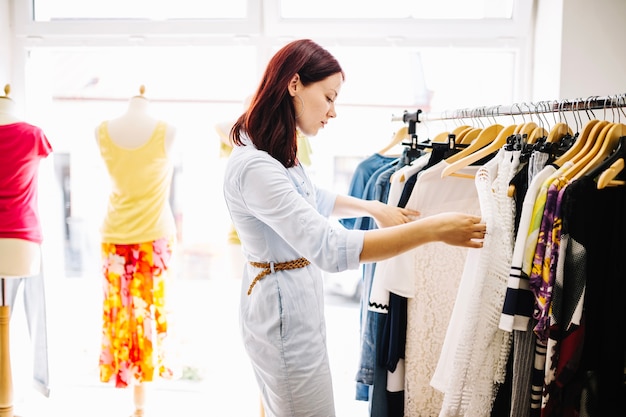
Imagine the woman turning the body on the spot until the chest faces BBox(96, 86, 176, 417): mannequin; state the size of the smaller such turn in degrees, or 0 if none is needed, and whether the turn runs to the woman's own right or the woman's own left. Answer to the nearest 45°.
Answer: approximately 135° to the woman's own left

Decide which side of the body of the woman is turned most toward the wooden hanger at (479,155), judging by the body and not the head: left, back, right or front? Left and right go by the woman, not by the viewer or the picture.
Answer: front

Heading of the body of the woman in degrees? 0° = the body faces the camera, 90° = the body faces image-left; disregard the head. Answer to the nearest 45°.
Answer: approximately 270°

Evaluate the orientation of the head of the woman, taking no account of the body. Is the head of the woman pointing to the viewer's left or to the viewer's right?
to the viewer's right
